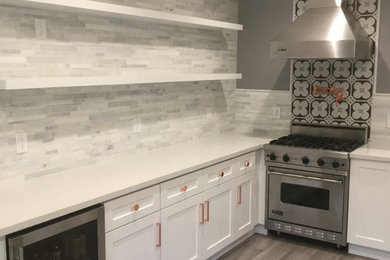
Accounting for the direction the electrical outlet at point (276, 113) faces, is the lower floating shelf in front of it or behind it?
in front

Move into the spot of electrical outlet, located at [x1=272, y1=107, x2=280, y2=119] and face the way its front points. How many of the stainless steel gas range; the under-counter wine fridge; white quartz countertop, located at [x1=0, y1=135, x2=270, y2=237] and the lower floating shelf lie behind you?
0

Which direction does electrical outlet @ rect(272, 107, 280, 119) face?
toward the camera

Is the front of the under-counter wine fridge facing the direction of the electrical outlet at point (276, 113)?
no

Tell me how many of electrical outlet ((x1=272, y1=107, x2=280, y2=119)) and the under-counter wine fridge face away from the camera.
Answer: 0

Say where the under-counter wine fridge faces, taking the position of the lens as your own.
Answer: facing the viewer and to the right of the viewer

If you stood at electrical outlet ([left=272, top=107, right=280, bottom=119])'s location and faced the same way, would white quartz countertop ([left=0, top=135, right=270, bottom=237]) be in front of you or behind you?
in front

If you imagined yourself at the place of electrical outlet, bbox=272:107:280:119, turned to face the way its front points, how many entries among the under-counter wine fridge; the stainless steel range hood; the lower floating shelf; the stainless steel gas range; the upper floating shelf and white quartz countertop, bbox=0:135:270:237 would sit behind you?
0

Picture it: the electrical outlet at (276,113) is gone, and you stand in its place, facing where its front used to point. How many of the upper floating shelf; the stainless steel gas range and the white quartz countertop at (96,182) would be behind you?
0

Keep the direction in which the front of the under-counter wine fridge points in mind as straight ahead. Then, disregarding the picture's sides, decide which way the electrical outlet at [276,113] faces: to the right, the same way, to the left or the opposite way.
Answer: to the right

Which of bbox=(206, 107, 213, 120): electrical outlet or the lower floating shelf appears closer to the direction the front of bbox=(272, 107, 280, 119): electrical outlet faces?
the lower floating shelf

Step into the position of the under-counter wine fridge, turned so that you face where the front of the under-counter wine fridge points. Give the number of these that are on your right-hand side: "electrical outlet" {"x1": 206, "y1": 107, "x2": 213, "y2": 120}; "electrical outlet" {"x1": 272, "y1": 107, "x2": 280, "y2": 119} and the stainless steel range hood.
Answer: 0
